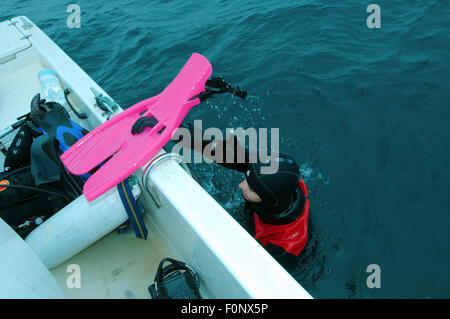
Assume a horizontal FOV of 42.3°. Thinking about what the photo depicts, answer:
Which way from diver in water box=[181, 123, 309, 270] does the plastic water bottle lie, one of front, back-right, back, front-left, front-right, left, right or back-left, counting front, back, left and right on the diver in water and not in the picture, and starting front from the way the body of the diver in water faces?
front-right

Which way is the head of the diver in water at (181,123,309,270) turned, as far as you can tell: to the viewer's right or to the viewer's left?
to the viewer's left

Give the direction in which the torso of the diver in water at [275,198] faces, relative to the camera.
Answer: to the viewer's left
